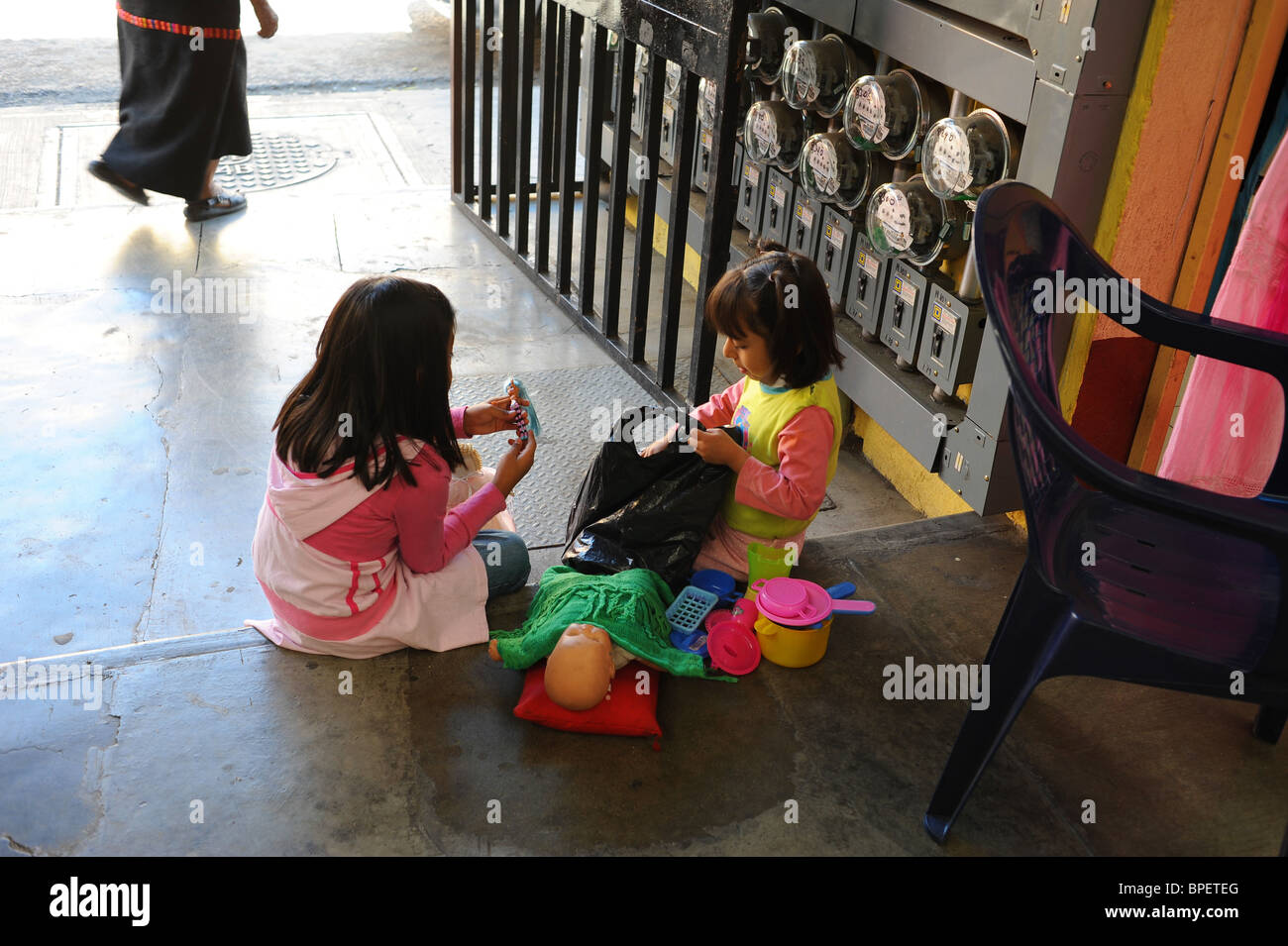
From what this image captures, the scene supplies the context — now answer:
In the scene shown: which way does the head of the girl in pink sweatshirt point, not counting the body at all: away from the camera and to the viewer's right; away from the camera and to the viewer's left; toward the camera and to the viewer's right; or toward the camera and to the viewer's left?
away from the camera and to the viewer's right

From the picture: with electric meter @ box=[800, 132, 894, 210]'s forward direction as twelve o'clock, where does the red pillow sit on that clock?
The red pillow is roughly at 11 o'clock from the electric meter.

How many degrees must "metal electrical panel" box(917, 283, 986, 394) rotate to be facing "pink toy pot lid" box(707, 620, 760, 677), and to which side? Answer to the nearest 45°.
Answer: approximately 45° to its left

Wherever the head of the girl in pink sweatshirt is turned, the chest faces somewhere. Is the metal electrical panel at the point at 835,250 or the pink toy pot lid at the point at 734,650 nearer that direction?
the metal electrical panel

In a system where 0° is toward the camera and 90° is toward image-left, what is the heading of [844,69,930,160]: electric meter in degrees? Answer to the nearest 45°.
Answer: approximately 45°

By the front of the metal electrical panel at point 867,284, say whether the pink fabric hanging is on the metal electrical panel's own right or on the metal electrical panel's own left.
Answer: on the metal electrical panel's own left

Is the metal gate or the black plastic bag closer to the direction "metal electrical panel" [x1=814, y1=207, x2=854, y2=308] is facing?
the black plastic bag

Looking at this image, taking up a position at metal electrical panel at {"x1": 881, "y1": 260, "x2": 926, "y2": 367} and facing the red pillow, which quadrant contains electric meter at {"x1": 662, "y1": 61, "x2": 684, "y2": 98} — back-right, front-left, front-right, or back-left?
back-right

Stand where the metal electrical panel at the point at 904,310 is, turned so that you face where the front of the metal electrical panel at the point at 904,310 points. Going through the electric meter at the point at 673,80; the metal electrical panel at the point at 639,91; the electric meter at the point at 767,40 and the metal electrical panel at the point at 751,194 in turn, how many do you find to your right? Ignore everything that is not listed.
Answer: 4
